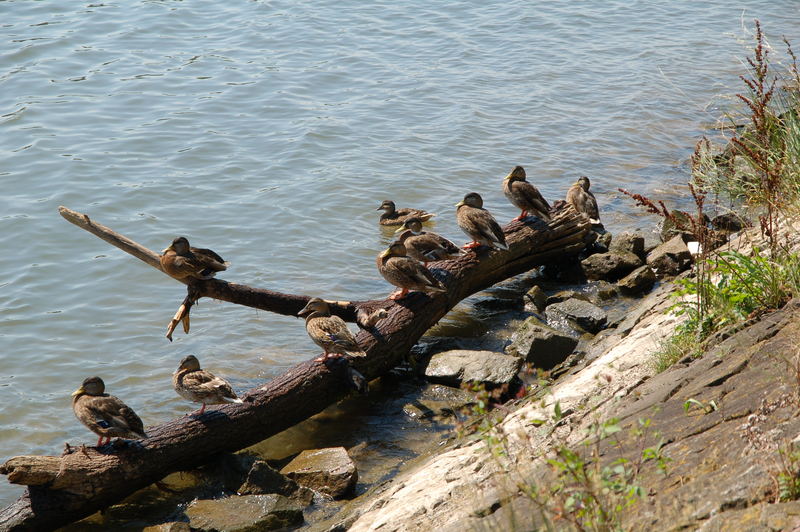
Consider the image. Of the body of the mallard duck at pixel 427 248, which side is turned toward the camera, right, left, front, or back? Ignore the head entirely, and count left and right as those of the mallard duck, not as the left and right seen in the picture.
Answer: left

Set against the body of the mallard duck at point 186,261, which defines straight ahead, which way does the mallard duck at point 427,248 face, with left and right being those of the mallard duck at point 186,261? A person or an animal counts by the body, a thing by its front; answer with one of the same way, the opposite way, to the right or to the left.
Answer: the same way

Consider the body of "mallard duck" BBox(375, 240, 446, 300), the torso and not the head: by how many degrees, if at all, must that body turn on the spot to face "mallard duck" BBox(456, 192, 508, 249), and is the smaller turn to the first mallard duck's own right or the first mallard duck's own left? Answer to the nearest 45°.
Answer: approximately 135° to the first mallard duck's own right

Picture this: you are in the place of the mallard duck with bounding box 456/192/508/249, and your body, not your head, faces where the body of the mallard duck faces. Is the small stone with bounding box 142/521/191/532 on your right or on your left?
on your left

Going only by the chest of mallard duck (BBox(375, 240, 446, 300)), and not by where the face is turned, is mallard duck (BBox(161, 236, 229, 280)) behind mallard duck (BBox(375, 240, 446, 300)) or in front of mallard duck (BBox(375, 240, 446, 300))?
in front

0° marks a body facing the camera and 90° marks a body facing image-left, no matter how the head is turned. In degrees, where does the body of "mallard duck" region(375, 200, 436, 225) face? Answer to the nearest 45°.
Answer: approximately 90°

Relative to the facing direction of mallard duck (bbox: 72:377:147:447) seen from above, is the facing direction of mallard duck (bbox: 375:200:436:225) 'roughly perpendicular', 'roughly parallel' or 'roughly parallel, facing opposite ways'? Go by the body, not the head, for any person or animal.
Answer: roughly parallel

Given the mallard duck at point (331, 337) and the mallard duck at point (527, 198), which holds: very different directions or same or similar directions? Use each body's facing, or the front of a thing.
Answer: same or similar directions

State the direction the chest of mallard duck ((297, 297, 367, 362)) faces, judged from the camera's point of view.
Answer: to the viewer's left

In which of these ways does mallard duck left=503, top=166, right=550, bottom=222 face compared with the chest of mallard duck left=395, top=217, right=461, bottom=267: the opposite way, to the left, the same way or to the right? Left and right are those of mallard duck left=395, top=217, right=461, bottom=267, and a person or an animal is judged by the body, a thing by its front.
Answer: the same way

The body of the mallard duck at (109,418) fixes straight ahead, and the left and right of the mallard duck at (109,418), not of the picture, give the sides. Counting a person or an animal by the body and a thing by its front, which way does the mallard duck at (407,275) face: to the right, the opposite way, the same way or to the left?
the same way

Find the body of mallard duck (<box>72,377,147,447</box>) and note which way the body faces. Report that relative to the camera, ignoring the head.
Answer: to the viewer's left

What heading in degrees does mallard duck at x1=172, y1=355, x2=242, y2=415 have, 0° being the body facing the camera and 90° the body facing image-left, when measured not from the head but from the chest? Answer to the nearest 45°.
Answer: approximately 90°

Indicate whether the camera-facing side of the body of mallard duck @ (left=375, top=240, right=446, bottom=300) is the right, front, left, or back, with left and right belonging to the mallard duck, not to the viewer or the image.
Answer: left

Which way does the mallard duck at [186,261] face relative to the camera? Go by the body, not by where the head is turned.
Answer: to the viewer's left

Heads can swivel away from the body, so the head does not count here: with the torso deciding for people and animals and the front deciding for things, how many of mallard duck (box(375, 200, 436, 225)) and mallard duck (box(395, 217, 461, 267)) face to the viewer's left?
2

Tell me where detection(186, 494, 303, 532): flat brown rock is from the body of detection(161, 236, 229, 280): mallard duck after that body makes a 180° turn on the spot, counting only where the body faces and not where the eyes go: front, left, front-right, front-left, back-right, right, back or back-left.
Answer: right

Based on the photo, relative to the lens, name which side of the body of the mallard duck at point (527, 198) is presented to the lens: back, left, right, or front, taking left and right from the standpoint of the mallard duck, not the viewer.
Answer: left
